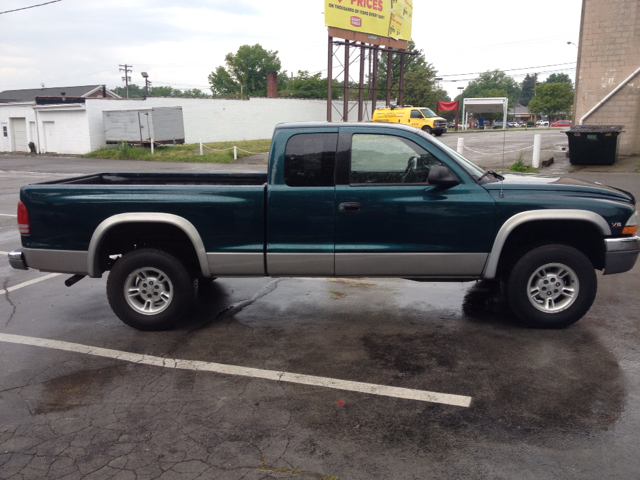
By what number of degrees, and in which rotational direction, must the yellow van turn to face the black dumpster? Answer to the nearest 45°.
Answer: approximately 45° to its right

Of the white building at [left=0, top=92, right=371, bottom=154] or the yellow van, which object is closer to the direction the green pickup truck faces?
the yellow van

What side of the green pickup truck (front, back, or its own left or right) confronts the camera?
right

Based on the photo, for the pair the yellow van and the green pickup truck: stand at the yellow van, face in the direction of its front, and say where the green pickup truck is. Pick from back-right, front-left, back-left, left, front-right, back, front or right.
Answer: front-right

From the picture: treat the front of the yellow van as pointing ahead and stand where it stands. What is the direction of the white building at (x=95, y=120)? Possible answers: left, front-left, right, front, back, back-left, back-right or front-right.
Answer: back-right

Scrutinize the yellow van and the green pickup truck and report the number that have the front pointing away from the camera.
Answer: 0

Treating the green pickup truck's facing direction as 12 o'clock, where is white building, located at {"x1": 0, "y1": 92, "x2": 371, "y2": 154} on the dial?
The white building is roughly at 8 o'clock from the green pickup truck.

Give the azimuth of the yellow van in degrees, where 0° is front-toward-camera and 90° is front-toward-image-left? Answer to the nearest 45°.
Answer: approximately 315°

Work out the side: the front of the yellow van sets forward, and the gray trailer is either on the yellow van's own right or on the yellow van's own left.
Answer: on the yellow van's own right
